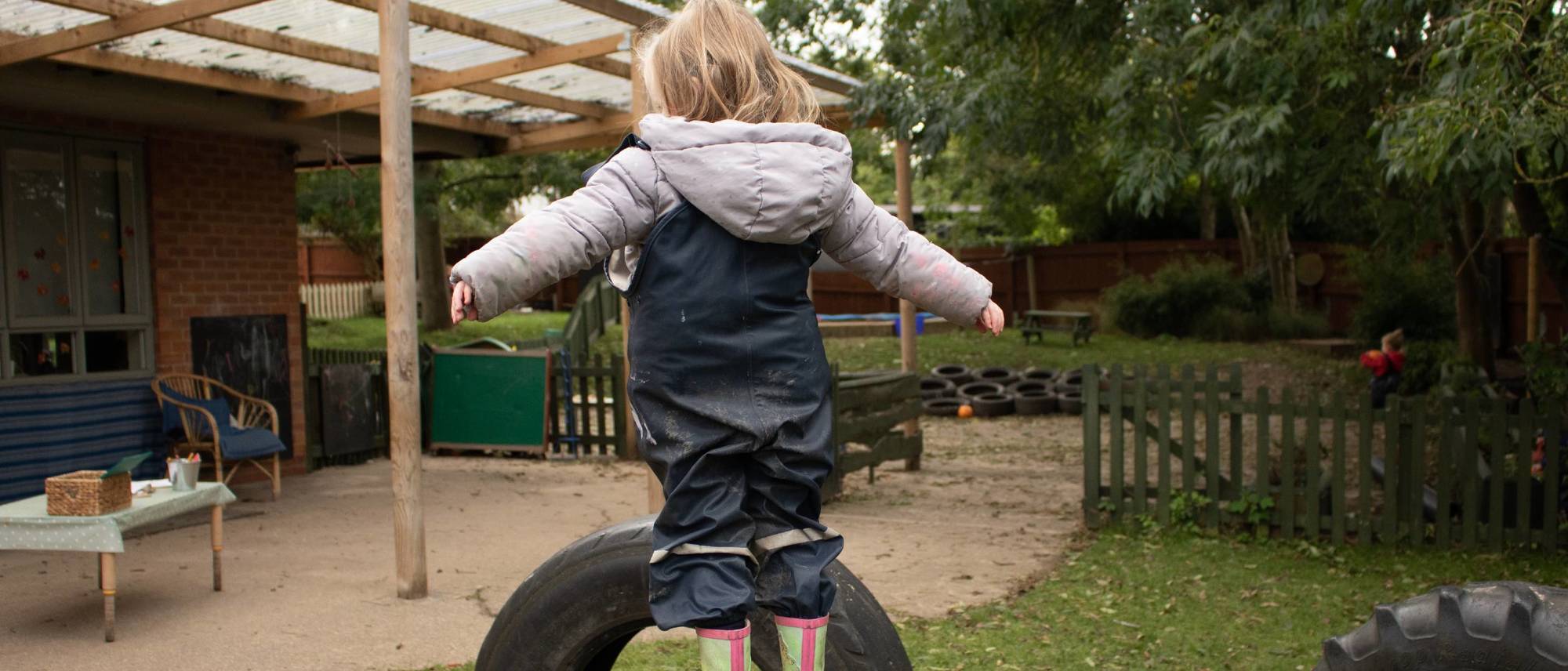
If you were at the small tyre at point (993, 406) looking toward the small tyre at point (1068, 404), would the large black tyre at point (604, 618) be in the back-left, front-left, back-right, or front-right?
back-right

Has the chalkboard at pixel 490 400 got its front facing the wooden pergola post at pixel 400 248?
yes

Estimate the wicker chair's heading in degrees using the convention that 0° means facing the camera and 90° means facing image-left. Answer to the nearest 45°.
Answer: approximately 315°

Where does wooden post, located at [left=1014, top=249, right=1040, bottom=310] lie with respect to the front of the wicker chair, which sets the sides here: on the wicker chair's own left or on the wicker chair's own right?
on the wicker chair's own left

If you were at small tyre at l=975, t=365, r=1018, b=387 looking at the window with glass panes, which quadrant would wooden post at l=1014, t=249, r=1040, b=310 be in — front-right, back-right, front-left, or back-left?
back-right

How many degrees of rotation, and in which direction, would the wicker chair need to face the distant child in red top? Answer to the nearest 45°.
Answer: approximately 45° to its left

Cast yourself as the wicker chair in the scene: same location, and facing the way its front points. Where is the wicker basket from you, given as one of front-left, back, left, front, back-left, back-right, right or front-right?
front-right

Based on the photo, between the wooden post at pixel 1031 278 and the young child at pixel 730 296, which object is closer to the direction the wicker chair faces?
the young child

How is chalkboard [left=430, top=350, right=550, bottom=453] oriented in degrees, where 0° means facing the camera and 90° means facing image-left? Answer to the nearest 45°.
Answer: approximately 0°

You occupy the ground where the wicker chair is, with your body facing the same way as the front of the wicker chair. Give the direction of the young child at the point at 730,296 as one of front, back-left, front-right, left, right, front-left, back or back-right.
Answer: front-right

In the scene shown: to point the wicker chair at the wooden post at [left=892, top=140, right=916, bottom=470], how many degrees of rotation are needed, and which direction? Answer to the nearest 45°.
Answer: approximately 45° to its left

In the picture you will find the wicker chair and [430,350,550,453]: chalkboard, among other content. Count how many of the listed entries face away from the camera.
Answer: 0
